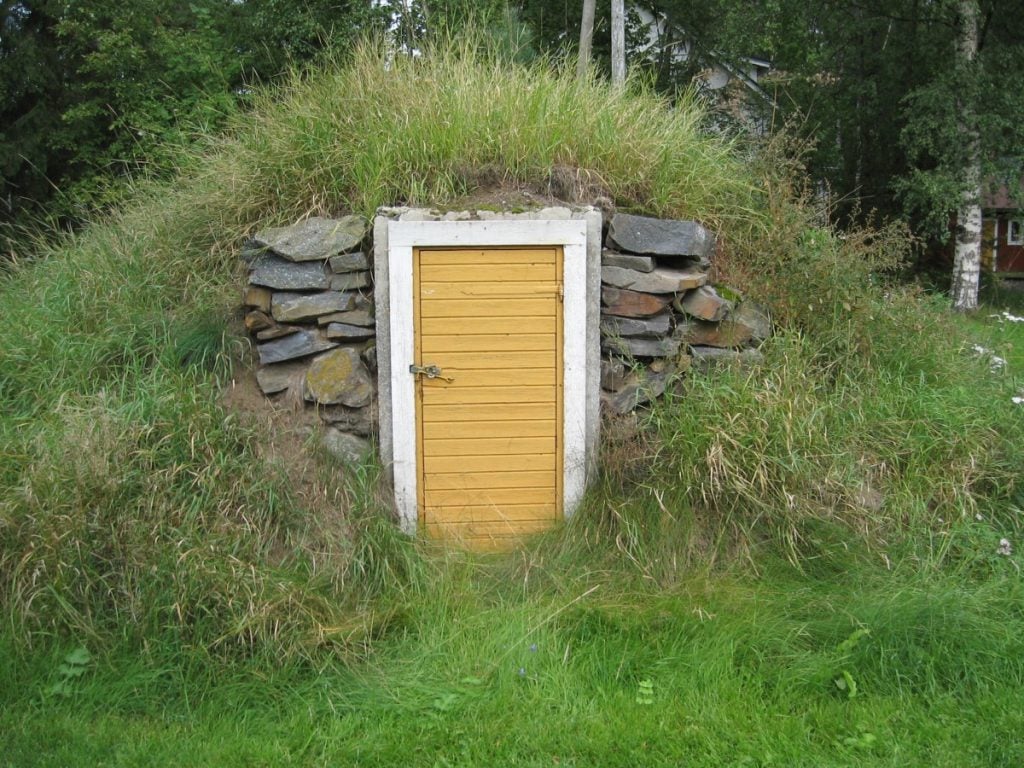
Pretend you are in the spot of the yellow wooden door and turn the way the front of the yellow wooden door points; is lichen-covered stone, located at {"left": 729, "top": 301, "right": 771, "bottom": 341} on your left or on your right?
on your left

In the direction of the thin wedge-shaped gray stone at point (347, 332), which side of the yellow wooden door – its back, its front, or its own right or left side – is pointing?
right

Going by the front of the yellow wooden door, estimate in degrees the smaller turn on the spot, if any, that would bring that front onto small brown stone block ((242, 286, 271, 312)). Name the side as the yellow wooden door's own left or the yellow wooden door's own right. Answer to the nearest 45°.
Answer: approximately 90° to the yellow wooden door's own right

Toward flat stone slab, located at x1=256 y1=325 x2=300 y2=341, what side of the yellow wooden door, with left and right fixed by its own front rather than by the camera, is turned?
right

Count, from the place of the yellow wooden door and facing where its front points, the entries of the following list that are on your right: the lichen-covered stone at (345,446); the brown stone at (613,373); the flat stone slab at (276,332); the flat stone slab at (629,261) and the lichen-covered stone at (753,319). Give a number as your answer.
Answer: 2

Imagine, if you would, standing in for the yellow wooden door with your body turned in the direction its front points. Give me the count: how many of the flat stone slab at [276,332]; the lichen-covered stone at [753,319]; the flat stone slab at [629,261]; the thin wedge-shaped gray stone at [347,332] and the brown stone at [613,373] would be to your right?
2

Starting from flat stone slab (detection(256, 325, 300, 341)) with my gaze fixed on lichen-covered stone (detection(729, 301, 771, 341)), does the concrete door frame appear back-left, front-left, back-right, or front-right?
front-right

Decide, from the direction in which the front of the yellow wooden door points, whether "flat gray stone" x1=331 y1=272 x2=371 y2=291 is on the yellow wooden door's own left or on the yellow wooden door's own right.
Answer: on the yellow wooden door's own right

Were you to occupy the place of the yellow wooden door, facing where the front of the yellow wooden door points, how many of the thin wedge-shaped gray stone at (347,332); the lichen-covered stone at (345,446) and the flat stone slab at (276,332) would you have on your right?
3

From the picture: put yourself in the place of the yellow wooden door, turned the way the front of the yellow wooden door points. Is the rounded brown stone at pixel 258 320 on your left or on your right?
on your right

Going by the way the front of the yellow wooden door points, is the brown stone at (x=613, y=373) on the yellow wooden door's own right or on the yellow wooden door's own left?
on the yellow wooden door's own left

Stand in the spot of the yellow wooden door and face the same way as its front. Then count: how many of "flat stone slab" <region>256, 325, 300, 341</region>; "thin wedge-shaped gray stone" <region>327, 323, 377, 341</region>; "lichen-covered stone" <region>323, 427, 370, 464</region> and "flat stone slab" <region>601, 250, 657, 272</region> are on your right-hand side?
3

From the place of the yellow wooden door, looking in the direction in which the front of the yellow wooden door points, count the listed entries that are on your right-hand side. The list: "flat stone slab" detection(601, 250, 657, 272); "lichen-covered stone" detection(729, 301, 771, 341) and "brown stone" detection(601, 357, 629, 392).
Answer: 0

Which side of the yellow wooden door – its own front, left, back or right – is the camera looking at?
front
